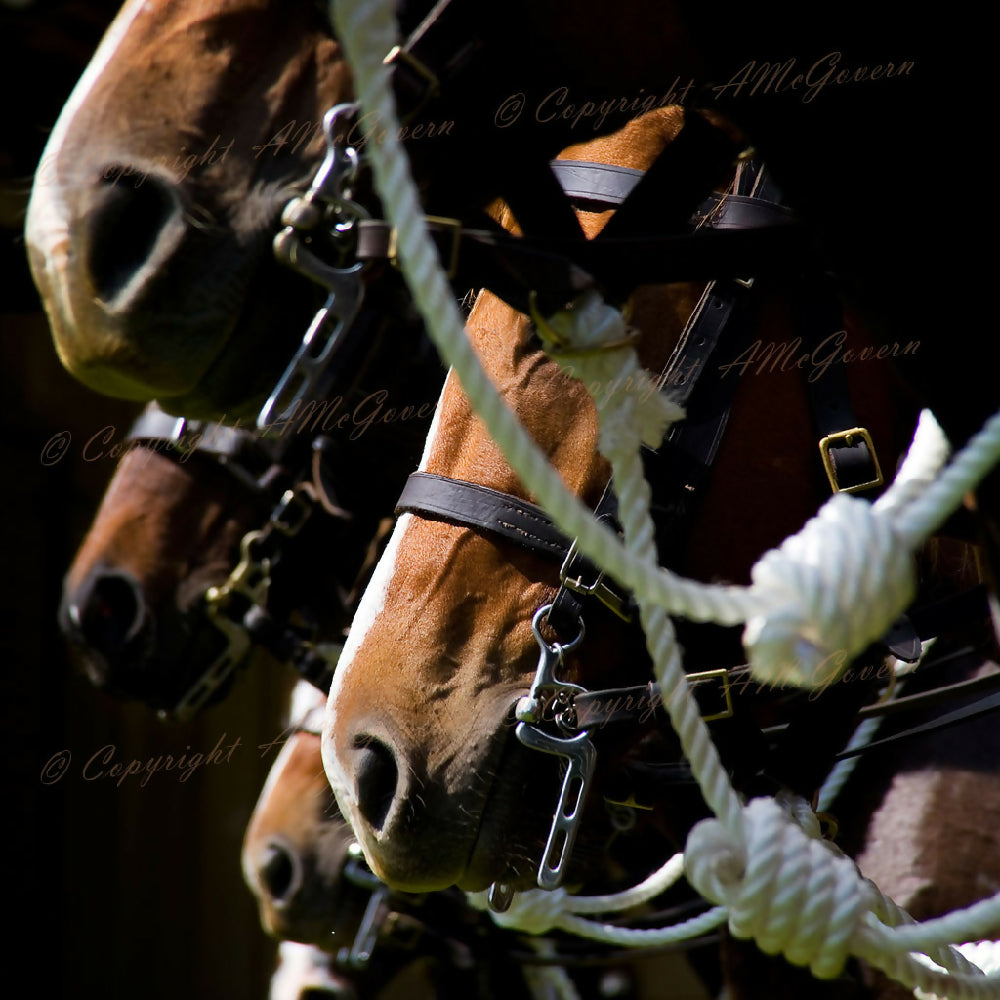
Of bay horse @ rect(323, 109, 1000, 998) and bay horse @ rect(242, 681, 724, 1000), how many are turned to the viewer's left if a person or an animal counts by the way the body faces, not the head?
2

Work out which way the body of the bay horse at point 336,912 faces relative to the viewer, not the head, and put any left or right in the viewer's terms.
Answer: facing to the left of the viewer

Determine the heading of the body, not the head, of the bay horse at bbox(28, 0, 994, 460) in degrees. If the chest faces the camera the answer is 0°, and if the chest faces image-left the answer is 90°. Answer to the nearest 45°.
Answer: approximately 90°

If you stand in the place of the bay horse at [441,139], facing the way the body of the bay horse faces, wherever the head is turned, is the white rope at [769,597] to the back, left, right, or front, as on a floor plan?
left

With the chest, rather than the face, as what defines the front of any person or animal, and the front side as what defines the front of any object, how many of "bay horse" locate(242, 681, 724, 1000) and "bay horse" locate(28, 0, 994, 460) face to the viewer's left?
2

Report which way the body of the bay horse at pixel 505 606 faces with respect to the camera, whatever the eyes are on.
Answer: to the viewer's left
